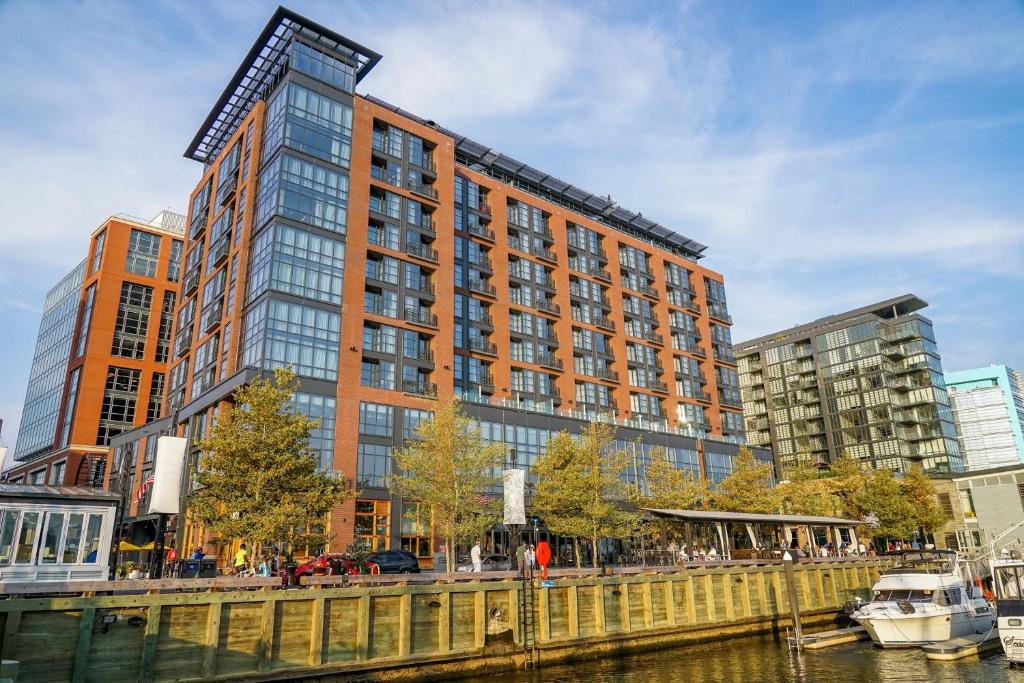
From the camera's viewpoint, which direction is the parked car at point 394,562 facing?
to the viewer's left

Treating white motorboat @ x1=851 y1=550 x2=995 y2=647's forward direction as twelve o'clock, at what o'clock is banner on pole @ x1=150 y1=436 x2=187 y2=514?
The banner on pole is roughly at 12 o'clock from the white motorboat.

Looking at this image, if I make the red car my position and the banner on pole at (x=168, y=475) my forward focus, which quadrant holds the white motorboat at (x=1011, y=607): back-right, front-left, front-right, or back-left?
back-left

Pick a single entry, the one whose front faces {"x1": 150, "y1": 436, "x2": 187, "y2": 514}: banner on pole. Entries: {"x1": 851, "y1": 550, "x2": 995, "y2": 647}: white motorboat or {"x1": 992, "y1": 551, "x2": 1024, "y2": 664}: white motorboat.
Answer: {"x1": 851, "y1": 550, "x2": 995, "y2": 647}: white motorboat

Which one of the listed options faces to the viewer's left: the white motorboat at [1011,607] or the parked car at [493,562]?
the parked car
